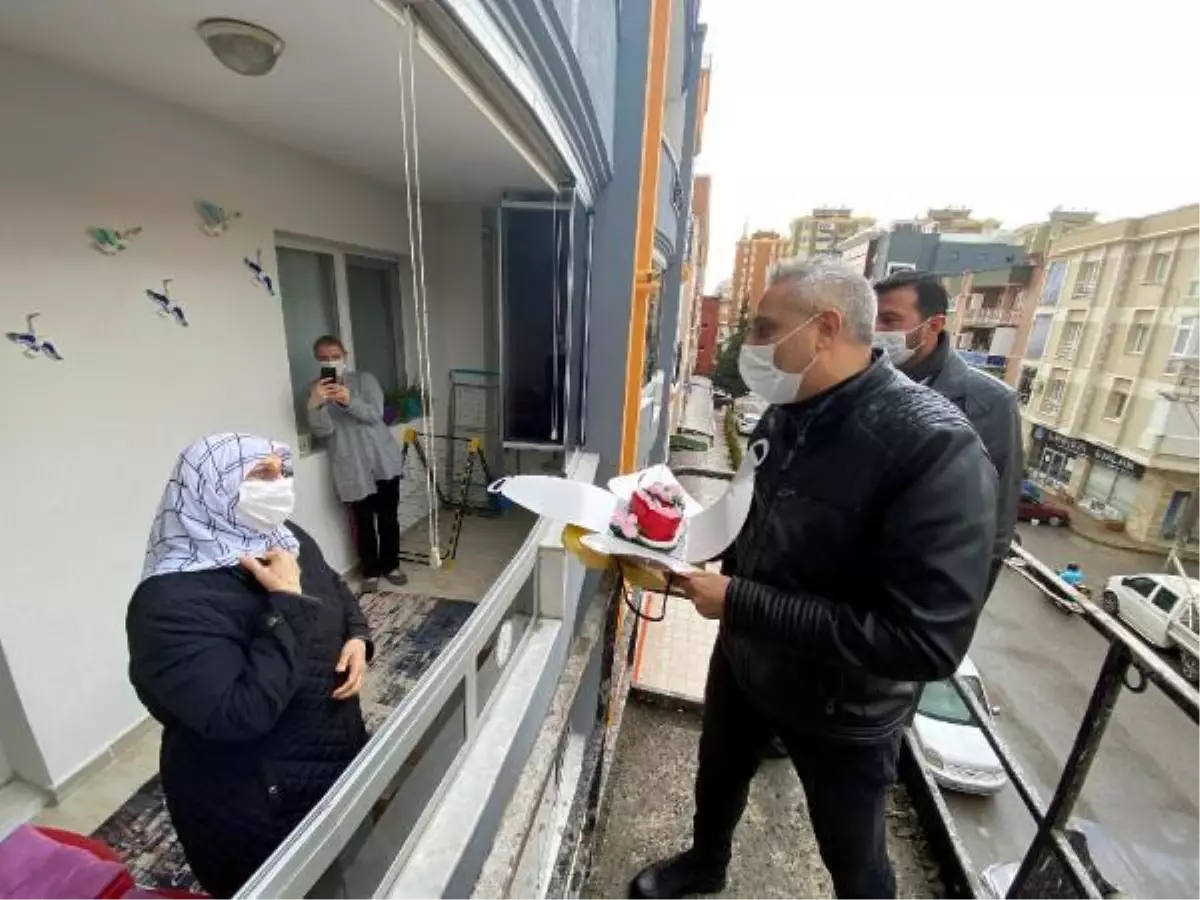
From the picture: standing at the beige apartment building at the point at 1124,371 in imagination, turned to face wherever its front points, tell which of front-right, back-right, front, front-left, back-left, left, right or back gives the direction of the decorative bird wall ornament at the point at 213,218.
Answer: front-left

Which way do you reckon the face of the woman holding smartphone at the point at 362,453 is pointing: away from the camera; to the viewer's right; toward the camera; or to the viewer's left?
toward the camera

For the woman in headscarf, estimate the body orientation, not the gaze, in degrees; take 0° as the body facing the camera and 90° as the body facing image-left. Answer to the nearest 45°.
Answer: approximately 315°

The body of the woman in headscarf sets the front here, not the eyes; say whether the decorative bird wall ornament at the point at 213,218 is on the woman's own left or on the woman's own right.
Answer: on the woman's own left

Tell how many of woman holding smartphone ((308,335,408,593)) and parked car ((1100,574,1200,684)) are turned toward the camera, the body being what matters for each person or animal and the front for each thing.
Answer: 1

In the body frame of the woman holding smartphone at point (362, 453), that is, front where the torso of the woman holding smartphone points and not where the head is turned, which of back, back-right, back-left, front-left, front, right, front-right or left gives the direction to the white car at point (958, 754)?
left

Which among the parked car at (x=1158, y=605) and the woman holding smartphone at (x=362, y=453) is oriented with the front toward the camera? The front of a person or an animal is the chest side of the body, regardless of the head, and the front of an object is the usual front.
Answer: the woman holding smartphone

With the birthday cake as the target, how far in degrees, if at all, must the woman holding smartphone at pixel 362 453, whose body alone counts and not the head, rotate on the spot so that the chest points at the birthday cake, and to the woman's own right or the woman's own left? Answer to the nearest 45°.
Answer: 0° — they already face it

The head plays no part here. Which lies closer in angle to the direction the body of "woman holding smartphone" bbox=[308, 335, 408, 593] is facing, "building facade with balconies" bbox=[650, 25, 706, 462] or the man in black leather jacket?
the man in black leather jacket

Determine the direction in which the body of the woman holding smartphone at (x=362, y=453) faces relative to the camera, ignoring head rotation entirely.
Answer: toward the camera

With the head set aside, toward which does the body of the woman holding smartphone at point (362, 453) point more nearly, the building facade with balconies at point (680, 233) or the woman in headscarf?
the woman in headscarf

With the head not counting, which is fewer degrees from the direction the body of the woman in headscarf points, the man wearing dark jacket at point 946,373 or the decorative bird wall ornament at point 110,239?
the man wearing dark jacket
